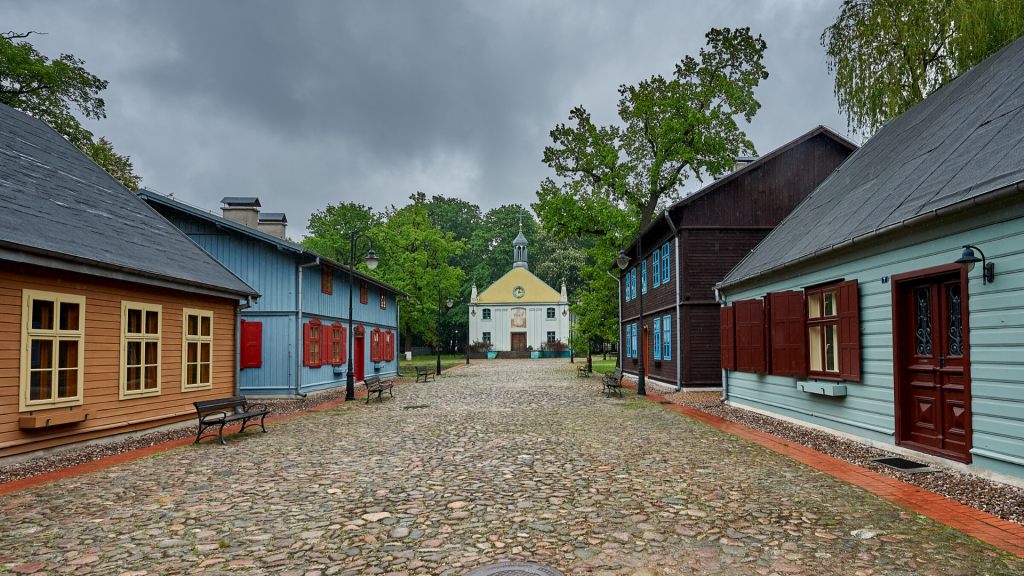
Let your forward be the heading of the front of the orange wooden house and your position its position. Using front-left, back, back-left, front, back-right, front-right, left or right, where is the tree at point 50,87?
back-left

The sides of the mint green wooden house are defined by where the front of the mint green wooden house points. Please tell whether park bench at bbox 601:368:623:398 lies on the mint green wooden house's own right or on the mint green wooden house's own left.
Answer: on the mint green wooden house's own right

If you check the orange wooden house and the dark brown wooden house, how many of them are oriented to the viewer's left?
1

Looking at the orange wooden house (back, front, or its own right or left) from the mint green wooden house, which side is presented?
front

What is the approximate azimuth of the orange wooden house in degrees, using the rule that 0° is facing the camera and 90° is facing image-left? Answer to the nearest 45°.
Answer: approximately 315°

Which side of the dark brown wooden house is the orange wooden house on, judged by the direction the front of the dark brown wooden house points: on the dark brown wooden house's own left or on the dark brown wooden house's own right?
on the dark brown wooden house's own left

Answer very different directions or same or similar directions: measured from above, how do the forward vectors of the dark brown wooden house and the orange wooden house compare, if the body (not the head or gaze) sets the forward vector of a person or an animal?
very different directions

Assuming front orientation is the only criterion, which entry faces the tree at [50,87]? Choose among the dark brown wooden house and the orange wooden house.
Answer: the dark brown wooden house

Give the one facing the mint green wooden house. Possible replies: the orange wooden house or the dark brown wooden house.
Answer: the orange wooden house

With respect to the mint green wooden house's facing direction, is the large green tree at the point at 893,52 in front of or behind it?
behind

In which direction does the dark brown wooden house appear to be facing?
to the viewer's left

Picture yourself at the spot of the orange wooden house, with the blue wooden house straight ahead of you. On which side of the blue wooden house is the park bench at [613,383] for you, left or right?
right
